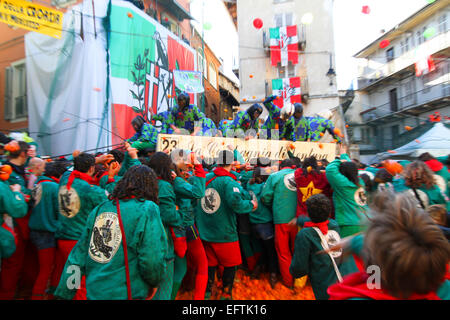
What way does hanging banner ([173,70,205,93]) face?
toward the camera

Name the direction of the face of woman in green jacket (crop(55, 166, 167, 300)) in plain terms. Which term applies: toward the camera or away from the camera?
away from the camera

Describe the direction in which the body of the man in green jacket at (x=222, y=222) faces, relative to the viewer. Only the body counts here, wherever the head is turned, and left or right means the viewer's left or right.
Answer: facing away from the viewer and to the right of the viewer

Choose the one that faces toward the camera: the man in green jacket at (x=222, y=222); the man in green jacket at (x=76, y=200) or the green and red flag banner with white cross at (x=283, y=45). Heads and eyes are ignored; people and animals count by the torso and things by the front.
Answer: the green and red flag banner with white cross

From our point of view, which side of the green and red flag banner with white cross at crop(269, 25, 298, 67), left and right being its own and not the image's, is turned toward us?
front

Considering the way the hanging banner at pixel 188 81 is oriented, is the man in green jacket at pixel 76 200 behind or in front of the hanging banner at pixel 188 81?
in front

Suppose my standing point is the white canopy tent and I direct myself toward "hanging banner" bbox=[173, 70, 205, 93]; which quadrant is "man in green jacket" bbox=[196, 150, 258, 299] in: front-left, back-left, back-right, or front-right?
front-left

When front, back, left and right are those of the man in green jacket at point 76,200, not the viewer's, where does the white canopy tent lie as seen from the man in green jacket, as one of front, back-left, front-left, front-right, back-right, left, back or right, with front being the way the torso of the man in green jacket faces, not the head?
front-right

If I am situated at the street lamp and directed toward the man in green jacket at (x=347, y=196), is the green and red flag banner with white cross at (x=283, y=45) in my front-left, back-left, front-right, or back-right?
front-right

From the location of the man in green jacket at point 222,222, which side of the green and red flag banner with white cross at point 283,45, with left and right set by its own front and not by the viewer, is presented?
front

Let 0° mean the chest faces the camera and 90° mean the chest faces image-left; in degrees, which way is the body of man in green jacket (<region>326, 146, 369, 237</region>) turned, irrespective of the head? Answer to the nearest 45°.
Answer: approximately 135°

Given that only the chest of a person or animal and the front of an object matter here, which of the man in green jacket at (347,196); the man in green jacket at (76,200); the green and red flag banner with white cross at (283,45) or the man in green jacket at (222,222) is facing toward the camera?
the green and red flag banner with white cross

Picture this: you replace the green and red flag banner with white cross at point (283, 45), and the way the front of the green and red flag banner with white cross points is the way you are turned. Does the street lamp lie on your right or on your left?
on your left

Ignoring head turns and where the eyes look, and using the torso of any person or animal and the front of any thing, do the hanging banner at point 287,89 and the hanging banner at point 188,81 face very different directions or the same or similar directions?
same or similar directions

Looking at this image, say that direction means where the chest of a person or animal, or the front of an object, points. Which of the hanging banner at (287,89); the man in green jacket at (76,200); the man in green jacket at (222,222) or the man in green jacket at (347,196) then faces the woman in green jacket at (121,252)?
the hanging banner
